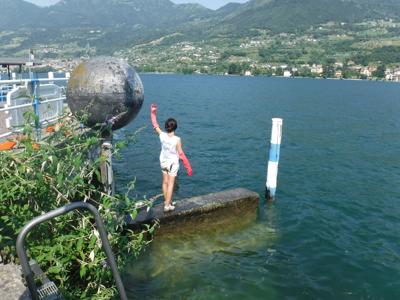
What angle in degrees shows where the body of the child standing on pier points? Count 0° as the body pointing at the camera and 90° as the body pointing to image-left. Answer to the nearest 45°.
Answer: approximately 180°

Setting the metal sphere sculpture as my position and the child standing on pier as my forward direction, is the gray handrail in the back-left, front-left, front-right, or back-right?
back-right

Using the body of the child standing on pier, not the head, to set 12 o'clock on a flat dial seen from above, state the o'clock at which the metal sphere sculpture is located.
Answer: The metal sphere sculpture is roughly at 8 o'clock from the child standing on pier.

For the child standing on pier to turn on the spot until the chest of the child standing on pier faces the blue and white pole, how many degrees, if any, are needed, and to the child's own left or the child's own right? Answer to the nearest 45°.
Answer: approximately 45° to the child's own right

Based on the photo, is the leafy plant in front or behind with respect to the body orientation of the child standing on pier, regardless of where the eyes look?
behind
